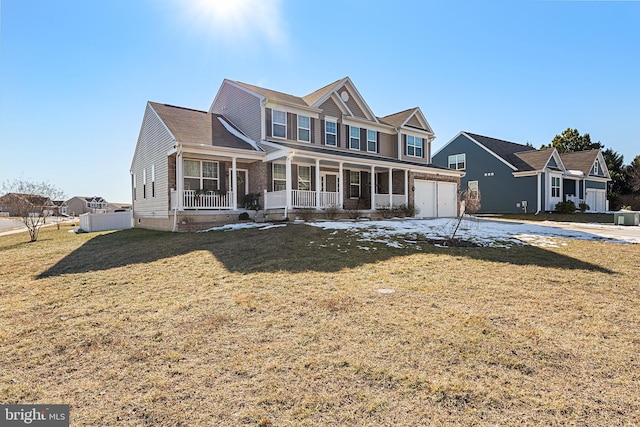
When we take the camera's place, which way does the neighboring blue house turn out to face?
facing the viewer and to the right of the viewer

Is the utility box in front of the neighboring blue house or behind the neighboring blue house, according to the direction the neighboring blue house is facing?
in front

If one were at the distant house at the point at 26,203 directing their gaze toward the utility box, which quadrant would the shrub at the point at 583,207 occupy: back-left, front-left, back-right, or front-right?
front-left

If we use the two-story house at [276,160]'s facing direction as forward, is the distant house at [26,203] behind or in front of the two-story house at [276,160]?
behind

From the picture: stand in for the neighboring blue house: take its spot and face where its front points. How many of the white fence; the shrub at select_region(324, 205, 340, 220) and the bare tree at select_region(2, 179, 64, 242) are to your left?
0

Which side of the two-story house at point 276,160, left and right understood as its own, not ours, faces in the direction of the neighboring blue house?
left

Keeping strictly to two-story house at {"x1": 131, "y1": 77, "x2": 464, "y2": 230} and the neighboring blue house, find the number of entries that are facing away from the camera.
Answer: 0

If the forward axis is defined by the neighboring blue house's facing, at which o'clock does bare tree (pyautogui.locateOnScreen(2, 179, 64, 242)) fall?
The bare tree is roughly at 3 o'clock from the neighboring blue house.

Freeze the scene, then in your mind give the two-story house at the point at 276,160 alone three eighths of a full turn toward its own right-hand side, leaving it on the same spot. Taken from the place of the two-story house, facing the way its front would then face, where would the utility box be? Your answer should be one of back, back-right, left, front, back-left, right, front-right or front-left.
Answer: back

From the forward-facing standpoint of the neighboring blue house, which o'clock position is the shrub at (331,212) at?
The shrub is roughly at 2 o'clock from the neighboring blue house.

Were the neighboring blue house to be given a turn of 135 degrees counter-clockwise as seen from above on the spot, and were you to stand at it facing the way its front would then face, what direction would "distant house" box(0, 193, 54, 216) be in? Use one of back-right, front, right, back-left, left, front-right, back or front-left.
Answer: back-left

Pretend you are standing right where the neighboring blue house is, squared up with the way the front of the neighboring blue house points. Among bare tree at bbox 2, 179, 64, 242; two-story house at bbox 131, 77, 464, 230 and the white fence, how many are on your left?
0

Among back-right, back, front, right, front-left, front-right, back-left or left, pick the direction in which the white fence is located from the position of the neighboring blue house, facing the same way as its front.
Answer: right

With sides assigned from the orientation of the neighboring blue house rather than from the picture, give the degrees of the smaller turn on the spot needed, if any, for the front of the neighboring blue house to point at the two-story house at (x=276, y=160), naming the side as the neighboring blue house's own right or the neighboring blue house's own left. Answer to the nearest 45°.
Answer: approximately 90° to the neighboring blue house's own right

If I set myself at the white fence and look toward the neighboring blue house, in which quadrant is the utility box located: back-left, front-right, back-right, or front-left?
front-right
